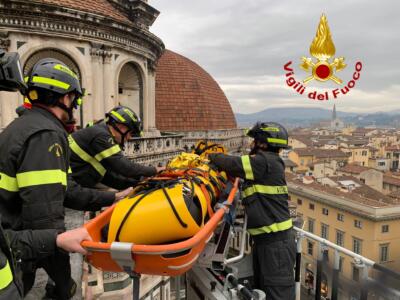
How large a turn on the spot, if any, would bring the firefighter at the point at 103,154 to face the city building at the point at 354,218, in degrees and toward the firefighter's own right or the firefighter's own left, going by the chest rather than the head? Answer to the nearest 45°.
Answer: approximately 45° to the firefighter's own left

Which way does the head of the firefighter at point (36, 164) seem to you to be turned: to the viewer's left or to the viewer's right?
to the viewer's right

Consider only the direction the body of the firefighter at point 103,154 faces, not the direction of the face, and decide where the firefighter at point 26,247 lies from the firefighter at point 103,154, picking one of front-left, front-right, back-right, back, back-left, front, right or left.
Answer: right

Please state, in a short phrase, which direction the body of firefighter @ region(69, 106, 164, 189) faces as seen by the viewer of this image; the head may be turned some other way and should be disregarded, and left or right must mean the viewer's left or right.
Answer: facing to the right of the viewer

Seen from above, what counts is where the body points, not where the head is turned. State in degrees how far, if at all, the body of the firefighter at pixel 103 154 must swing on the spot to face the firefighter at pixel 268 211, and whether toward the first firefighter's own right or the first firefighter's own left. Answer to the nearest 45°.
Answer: approximately 45° to the first firefighter's own right

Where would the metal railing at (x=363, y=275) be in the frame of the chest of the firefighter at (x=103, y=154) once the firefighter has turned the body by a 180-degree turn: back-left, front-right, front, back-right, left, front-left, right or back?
back-left

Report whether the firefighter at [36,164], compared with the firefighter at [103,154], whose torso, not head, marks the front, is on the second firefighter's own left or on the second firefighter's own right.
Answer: on the second firefighter's own right
